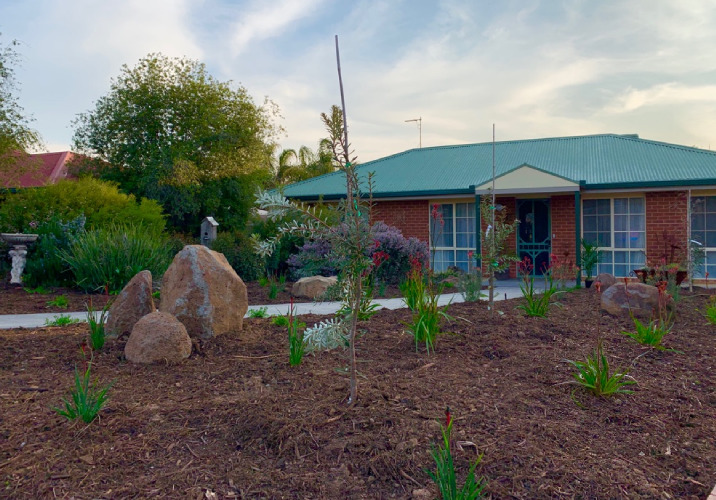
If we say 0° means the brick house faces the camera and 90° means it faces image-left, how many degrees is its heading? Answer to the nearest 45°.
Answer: approximately 0°

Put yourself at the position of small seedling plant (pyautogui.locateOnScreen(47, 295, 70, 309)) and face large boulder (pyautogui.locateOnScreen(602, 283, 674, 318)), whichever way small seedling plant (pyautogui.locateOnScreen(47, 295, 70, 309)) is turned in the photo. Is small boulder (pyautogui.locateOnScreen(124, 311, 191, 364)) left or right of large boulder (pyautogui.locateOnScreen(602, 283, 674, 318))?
right

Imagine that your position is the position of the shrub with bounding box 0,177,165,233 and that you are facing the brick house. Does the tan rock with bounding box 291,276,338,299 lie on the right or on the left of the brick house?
right

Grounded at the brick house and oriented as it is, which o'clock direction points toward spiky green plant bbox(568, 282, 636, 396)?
The spiky green plant is roughly at 12 o'clock from the brick house.

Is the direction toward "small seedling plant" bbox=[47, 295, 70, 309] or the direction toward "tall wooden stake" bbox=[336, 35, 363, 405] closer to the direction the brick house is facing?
the tall wooden stake

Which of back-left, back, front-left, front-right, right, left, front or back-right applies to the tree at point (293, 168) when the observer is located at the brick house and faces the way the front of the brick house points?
back-right

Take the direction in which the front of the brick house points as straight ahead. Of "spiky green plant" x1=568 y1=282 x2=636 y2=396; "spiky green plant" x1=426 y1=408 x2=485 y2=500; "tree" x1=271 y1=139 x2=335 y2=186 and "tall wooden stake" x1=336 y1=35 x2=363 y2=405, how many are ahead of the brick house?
3
